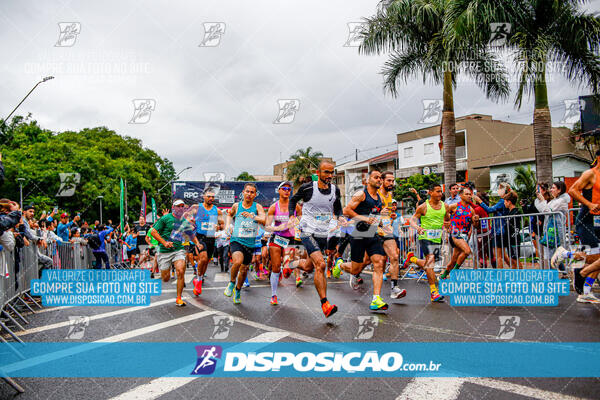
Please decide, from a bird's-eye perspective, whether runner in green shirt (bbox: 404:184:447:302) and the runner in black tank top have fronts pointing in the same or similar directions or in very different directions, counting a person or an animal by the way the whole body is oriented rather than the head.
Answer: same or similar directions

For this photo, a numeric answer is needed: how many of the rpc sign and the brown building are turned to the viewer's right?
0

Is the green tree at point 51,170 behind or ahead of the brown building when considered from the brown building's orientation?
ahead

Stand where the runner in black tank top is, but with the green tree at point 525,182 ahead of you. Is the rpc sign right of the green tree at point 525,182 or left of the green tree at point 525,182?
left

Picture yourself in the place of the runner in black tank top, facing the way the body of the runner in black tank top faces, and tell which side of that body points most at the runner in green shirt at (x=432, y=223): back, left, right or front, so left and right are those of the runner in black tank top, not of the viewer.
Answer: left

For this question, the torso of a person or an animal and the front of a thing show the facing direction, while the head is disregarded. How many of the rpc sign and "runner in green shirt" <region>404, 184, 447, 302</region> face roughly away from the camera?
0

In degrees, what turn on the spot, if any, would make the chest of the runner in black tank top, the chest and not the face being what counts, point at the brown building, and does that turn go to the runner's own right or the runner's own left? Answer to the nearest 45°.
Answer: approximately 135° to the runner's own left

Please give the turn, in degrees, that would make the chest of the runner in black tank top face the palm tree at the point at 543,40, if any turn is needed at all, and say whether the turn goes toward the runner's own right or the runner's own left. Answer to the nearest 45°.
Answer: approximately 90° to the runner's own left

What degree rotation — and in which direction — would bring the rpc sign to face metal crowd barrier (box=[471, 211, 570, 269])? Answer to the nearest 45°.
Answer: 0° — it already faces it

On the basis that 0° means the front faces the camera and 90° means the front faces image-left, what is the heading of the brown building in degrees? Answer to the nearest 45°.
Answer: approximately 45°

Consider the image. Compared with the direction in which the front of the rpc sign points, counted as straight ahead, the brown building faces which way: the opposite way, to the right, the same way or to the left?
to the right

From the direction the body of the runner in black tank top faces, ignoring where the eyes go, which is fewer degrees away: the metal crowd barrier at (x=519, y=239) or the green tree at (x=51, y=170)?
the metal crowd barrier

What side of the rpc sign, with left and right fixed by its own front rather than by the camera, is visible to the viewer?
front

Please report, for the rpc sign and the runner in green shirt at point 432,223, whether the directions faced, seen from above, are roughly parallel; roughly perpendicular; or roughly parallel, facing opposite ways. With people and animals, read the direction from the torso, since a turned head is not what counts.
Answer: roughly parallel

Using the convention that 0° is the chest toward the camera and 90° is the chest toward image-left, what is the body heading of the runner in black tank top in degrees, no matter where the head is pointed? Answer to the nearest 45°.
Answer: approximately 315°

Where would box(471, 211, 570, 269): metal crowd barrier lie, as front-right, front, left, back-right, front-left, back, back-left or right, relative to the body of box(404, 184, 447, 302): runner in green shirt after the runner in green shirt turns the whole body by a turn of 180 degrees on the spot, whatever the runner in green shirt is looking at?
right

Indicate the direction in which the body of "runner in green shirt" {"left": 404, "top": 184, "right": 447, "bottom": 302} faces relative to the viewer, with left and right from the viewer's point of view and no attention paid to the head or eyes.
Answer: facing the viewer and to the right of the viewer
